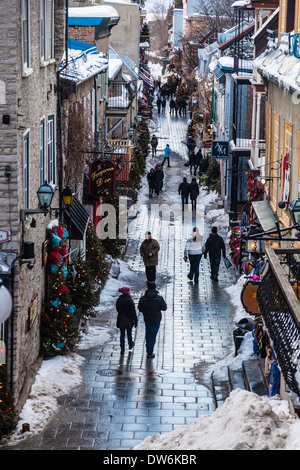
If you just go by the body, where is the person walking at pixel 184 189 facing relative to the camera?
away from the camera

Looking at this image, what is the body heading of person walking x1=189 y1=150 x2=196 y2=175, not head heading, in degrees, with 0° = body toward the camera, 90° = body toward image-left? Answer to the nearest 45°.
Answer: approximately 180°

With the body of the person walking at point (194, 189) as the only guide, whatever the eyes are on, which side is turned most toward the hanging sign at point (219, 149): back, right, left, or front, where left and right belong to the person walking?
right

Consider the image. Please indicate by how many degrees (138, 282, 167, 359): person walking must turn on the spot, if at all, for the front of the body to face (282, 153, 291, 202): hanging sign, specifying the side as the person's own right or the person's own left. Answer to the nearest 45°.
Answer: approximately 45° to the person's own right

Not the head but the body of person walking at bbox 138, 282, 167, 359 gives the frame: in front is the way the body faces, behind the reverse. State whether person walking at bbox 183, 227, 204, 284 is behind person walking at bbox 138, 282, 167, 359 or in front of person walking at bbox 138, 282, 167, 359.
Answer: in front

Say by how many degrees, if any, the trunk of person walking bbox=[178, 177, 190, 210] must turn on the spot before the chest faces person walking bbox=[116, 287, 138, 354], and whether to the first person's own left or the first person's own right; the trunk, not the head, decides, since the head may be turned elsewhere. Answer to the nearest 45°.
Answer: approximately 180°

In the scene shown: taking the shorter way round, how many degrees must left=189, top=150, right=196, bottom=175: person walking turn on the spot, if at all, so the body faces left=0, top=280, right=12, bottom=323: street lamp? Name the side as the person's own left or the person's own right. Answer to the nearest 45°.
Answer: approximately 180°

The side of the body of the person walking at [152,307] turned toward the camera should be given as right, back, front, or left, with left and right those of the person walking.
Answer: back

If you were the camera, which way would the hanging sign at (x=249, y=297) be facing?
facing the viewer

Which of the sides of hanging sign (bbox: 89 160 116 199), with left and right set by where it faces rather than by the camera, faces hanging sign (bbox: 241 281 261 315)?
front

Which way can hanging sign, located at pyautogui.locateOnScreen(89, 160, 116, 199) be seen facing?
toward the camera

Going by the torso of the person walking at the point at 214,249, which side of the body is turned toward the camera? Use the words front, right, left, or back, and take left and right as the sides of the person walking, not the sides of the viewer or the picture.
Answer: back
